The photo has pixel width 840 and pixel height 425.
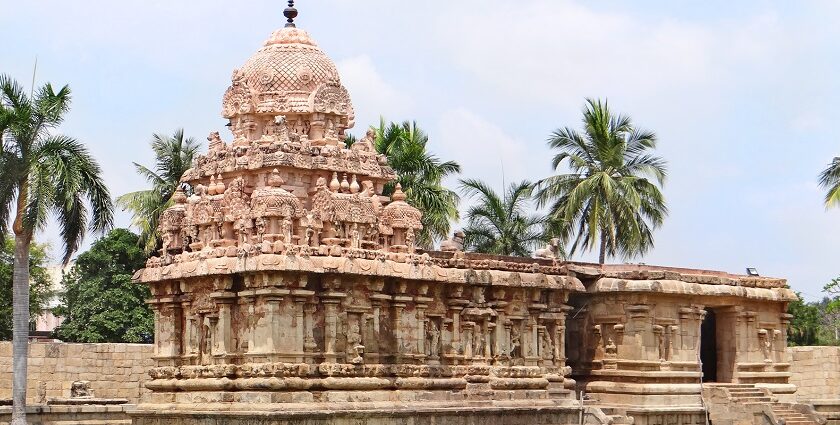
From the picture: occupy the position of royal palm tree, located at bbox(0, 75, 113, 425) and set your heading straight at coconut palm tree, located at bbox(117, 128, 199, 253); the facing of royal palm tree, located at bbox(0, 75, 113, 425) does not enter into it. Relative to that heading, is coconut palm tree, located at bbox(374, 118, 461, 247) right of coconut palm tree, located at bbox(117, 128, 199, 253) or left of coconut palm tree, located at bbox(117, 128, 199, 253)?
right

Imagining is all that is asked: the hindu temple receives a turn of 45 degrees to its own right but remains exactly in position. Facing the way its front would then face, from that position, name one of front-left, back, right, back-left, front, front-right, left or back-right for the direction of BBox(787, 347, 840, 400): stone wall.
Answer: front-left

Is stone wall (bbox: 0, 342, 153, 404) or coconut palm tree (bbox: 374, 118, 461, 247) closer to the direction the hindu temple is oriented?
the coconut palm tree

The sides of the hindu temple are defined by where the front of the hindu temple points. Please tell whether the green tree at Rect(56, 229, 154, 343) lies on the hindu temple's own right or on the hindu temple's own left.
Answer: on the hindu temple's own left

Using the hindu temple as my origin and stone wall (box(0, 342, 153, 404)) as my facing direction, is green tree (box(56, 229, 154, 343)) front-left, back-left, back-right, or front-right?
front-right
